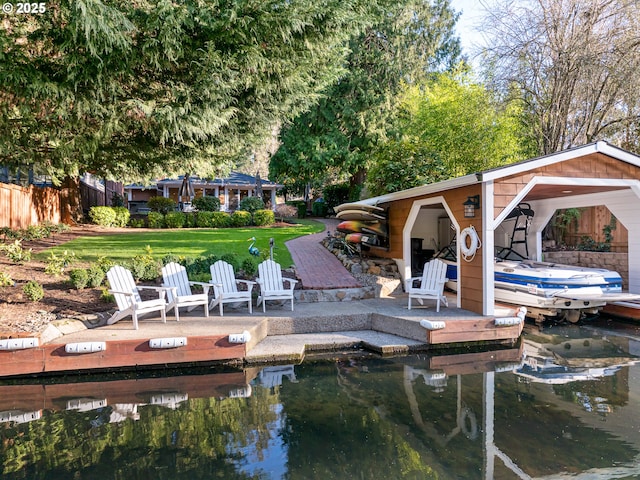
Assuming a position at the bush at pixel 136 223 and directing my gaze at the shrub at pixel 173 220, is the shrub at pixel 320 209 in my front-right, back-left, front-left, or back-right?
front-left

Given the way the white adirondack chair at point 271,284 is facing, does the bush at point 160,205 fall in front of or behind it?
behind

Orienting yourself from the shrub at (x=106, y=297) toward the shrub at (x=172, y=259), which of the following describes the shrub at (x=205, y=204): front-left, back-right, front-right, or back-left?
front-left

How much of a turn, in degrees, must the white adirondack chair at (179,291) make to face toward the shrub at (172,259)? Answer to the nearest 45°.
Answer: approximately 135° to its left

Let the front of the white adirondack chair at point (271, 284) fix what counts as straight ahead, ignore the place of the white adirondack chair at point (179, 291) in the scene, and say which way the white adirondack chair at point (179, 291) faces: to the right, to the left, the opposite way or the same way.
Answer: the same way

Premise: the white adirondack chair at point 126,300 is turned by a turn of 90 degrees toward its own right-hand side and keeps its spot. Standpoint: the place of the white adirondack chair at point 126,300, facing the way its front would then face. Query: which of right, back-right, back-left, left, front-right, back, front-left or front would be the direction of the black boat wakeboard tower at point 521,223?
back-left

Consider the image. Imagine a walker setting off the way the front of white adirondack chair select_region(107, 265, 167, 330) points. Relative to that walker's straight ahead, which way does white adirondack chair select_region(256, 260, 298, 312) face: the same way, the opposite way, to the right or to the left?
the same way

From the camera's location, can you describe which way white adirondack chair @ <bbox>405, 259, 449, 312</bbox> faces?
facing the viewer and to the left of the viewer

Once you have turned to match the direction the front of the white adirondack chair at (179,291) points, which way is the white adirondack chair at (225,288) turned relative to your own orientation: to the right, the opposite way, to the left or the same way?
the same way

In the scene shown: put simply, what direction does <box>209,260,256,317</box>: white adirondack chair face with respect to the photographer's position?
facing the viewer and to the right of the viewer

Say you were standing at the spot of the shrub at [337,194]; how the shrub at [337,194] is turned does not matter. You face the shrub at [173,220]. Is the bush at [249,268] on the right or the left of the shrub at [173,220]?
left

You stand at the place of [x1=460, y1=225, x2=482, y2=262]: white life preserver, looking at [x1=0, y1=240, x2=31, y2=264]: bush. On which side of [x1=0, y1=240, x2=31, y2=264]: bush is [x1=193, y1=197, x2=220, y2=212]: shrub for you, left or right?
right

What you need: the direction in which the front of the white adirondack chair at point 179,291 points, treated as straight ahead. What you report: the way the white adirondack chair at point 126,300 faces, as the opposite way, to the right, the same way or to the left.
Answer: the same way

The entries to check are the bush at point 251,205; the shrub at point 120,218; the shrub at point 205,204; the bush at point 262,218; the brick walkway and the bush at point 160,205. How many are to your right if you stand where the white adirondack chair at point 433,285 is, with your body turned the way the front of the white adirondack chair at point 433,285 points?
6

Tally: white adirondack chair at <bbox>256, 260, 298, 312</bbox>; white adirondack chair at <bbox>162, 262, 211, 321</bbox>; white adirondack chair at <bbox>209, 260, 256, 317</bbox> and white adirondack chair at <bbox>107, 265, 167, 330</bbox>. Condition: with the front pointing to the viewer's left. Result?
0
